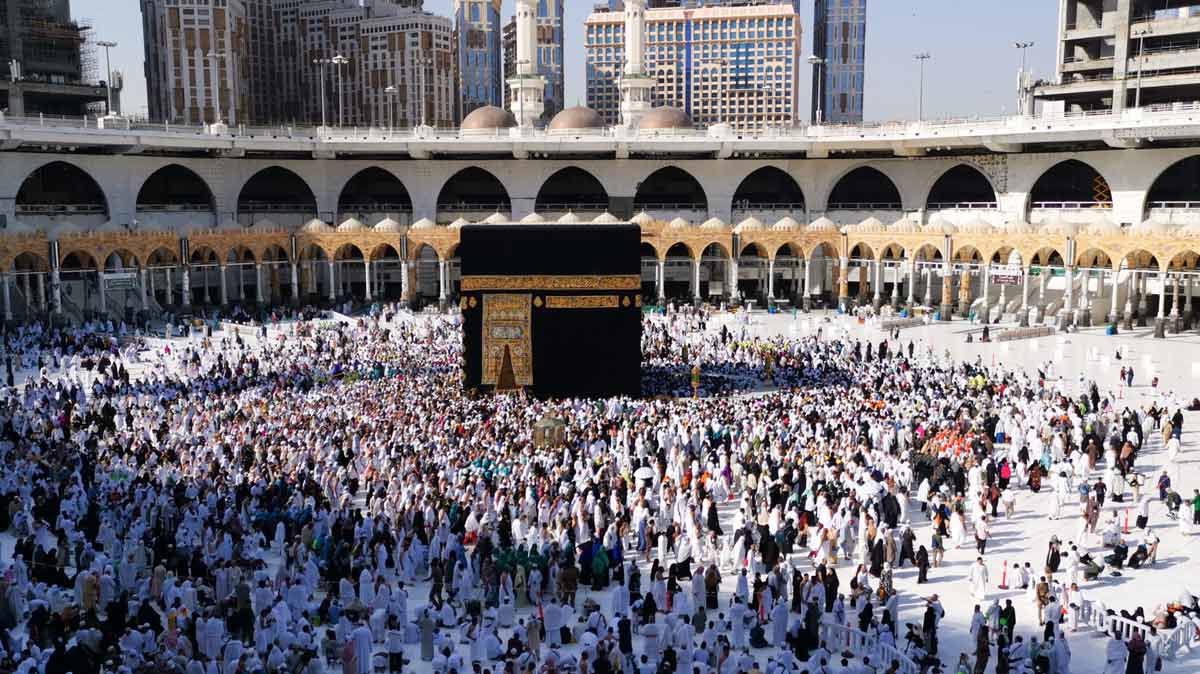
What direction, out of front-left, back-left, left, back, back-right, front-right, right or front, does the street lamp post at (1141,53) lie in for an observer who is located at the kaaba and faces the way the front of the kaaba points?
back-left

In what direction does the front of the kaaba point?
toward the camera

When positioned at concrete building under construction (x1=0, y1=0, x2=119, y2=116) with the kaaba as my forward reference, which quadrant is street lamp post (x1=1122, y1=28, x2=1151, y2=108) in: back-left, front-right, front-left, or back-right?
front-left

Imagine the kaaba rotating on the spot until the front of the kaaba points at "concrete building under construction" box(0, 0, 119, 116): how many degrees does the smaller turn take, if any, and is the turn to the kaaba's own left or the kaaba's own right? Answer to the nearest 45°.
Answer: approximately 135° to the kaaba's own right

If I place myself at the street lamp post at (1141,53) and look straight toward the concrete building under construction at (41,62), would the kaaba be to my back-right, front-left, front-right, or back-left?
front-left
